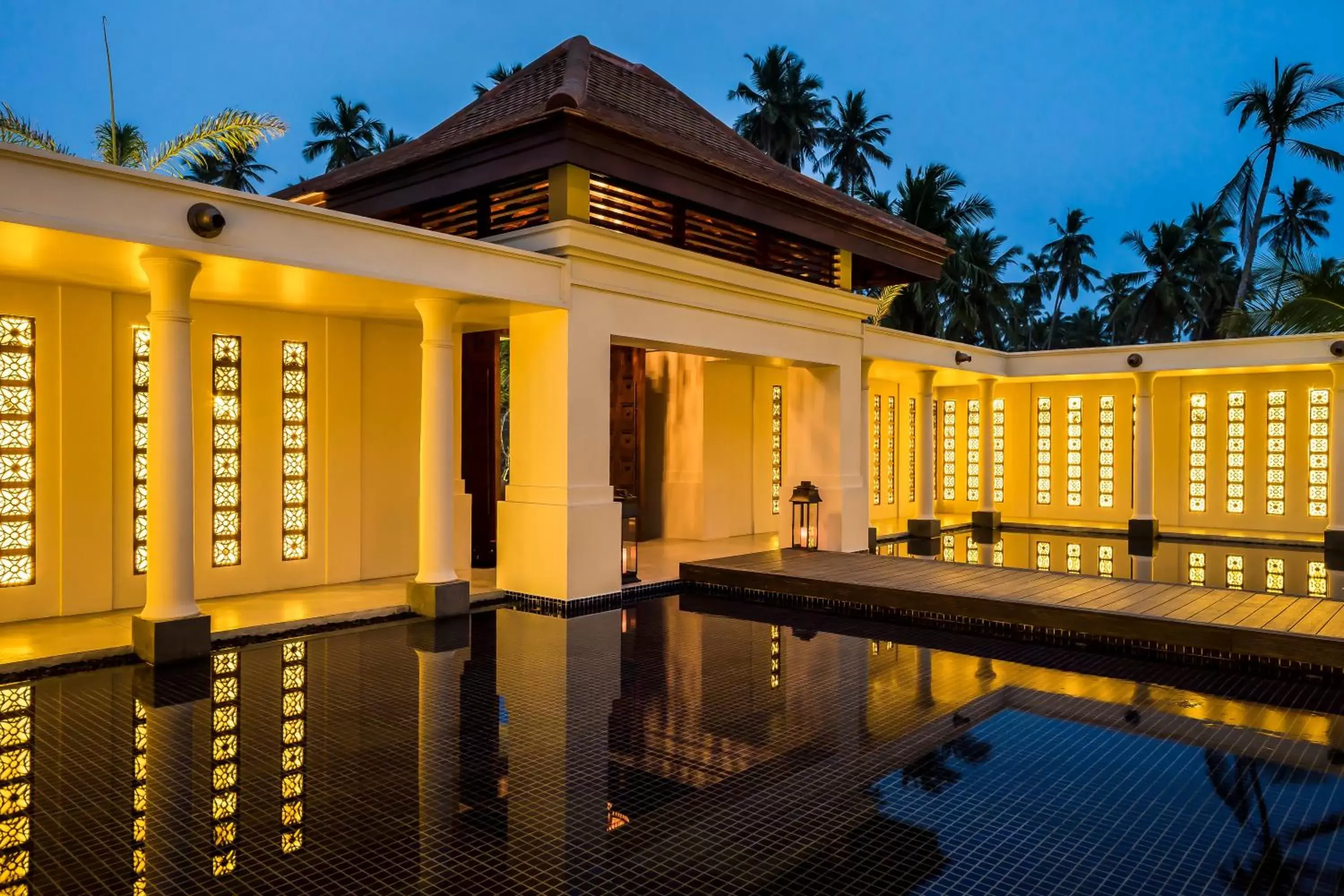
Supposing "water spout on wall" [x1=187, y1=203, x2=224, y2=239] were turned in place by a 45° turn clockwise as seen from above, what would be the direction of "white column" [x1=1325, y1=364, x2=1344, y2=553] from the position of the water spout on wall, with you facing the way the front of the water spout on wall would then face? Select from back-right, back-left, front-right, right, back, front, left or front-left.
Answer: left

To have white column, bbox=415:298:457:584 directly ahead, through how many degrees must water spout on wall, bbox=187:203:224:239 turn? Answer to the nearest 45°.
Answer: approximately 90° to its left

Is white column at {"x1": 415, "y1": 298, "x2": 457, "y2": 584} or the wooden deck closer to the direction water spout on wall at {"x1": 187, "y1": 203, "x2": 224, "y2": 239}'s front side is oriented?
the wooden deck

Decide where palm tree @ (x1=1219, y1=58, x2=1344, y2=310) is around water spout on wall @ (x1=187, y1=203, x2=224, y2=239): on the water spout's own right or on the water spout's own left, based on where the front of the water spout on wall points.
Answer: on the water spout's own left

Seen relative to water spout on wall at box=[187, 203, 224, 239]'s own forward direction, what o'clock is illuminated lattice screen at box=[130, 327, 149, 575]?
The illuminated lattice screen is roughly at 7 o'clock from the water spout on wall.

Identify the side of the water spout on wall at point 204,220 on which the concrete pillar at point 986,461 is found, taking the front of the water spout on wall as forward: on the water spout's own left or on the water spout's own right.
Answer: on the water spout's own left

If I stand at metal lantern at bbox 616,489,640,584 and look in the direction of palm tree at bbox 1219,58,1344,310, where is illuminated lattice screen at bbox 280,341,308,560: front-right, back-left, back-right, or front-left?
back-left

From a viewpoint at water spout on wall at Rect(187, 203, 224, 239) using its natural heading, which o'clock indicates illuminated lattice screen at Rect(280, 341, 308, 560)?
The illuminated lattice screen is roughly at 8 o'clock from the water spout on wall.

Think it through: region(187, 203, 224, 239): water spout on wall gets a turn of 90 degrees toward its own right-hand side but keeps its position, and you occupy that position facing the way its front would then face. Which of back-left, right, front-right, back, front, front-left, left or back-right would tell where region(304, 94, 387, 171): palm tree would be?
back-right

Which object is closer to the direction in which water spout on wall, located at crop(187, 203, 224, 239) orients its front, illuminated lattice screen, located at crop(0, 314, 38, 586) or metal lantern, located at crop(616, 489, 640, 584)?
the metal lantern

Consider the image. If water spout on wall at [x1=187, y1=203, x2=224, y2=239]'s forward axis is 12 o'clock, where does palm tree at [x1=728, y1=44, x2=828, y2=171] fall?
The palm tree is roughly at 9 o'clock from the water spout on wall.

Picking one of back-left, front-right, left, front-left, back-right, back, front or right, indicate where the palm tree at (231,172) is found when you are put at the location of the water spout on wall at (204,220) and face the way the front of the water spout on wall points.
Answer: back-left

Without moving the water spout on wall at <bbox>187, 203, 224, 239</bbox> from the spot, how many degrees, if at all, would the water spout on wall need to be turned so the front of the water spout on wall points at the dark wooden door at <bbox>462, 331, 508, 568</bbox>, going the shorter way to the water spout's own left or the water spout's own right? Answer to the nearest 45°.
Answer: approximately 90° to the water spout's own left

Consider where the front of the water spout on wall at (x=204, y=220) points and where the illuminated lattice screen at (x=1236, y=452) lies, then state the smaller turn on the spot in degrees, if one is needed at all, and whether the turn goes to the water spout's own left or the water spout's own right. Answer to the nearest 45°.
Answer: approximately 45° to the water spout's own left

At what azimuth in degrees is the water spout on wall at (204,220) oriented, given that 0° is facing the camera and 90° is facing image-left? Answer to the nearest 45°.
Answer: approximately 315°

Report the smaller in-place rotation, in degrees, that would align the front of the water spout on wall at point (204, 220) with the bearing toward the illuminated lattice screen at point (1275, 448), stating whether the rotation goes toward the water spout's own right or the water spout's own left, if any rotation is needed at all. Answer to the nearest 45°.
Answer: approximately 45° to the water spout's own left

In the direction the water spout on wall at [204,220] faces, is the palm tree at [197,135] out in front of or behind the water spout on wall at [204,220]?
behind
